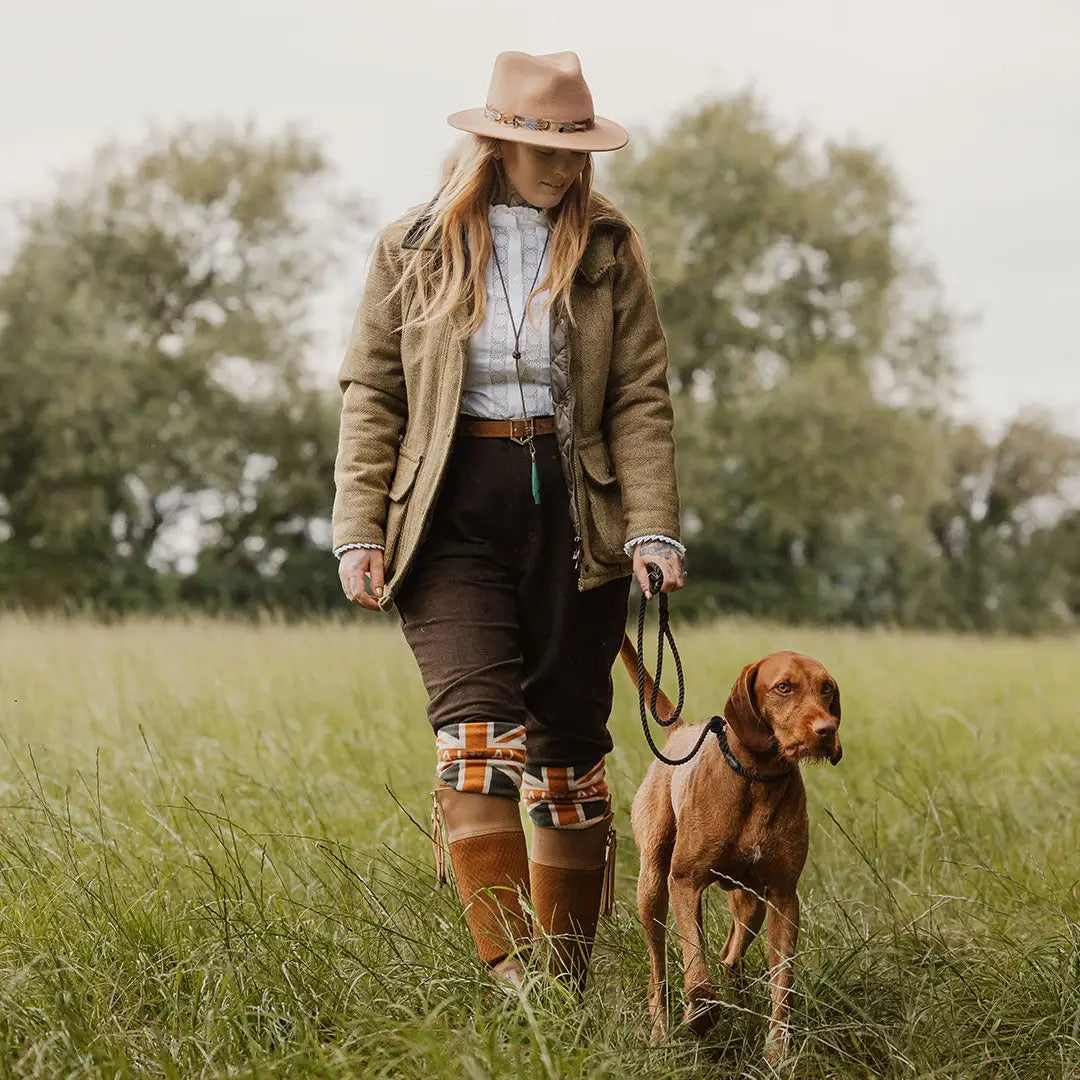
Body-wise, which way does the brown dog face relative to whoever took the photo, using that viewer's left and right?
facing the viewer and to the right of the viewer

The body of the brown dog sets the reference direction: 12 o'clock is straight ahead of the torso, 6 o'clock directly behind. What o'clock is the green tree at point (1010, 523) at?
The green tree is roughly at 8 o'clock from the brown dog.

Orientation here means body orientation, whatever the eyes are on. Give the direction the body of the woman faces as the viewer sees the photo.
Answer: toward the camera

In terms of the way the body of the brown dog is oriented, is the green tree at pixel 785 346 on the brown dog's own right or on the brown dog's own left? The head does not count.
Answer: on the brown dog's own left

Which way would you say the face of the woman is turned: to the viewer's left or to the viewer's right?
to the viewer's right

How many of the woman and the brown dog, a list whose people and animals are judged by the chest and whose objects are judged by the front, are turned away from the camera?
0

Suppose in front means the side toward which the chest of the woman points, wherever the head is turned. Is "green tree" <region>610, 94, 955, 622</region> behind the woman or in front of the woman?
behind

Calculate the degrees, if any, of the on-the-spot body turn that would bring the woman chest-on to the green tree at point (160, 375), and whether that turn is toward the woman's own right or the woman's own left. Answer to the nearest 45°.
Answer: approximately 180°
